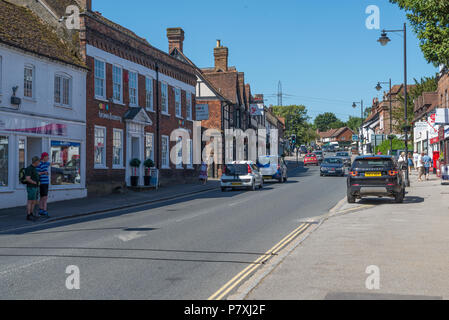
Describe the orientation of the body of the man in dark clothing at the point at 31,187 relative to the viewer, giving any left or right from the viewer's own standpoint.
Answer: facing to the right of the viewer

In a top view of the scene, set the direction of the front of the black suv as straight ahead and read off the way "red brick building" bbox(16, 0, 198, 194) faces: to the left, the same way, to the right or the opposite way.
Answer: to the right

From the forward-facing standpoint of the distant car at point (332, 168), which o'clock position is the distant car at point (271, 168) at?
the distant car at point (271, 168) is roughly at 1 o'clock from the distant car at point (332, 168).

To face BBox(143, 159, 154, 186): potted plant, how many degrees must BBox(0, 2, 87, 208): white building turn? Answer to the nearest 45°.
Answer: approximately 90° to its left

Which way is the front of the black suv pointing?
away from the camera

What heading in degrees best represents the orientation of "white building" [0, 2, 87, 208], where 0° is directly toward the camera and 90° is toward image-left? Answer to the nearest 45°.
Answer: approximately 315°

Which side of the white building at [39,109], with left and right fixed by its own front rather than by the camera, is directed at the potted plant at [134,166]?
left
